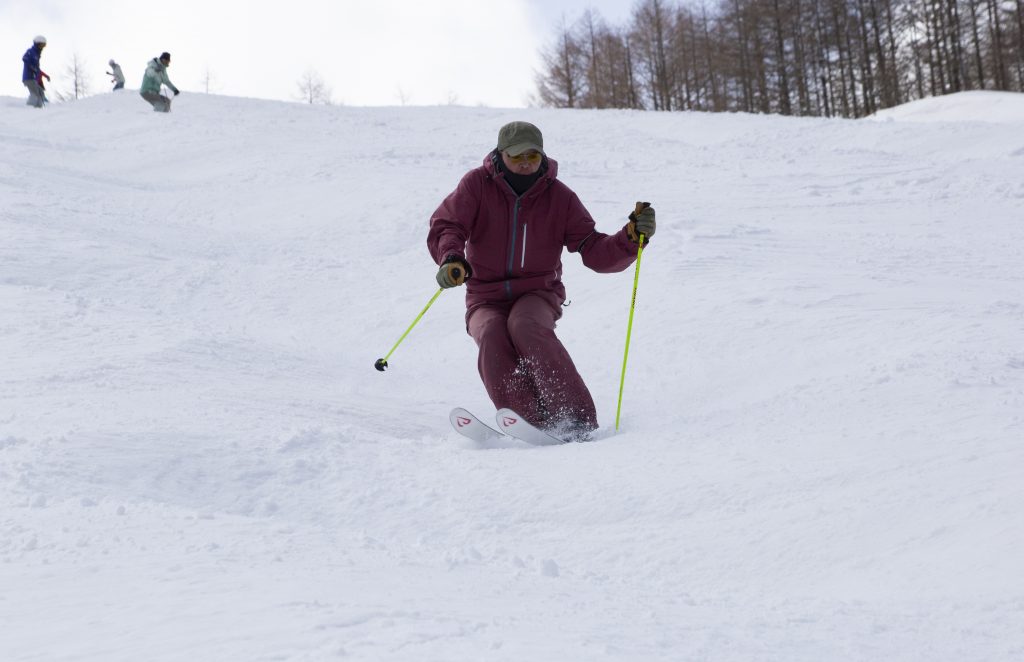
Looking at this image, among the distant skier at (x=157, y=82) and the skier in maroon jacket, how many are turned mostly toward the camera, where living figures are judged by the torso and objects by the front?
1

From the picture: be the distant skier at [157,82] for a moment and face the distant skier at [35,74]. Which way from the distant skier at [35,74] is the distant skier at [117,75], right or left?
right

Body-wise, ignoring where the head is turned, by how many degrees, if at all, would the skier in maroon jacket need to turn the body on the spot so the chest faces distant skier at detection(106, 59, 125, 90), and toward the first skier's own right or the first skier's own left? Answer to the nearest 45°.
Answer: approximately 135° to the first skier's own right

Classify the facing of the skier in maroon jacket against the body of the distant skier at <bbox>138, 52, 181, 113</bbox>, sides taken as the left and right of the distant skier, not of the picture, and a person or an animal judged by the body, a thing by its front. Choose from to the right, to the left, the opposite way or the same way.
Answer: to the right

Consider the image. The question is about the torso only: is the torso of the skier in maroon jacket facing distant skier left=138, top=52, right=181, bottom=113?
no

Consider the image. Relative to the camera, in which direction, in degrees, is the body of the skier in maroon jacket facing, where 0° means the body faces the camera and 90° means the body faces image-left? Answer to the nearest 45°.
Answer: approximately 0°

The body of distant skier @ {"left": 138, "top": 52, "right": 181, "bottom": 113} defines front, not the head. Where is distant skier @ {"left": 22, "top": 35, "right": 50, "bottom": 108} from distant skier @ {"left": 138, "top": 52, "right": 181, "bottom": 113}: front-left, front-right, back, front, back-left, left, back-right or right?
back-left

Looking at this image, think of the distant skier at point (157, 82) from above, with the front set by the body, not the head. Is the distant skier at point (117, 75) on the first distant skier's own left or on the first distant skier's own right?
on the first distant skier's own left

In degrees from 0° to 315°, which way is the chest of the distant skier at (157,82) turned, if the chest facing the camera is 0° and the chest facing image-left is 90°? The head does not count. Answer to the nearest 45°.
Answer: approximately 270°

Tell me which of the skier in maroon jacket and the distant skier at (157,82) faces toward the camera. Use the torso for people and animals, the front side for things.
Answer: the skier in maroon jacket

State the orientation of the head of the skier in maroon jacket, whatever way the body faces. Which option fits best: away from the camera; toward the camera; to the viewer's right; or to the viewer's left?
toward the camera

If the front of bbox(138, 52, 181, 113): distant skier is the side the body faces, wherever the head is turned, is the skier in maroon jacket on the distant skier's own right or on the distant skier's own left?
on the distant skier's own right

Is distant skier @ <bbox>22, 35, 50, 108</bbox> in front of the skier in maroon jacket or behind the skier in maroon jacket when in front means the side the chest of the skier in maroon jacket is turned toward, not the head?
behind

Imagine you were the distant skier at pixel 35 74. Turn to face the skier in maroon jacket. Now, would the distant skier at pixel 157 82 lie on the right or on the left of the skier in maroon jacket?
left
